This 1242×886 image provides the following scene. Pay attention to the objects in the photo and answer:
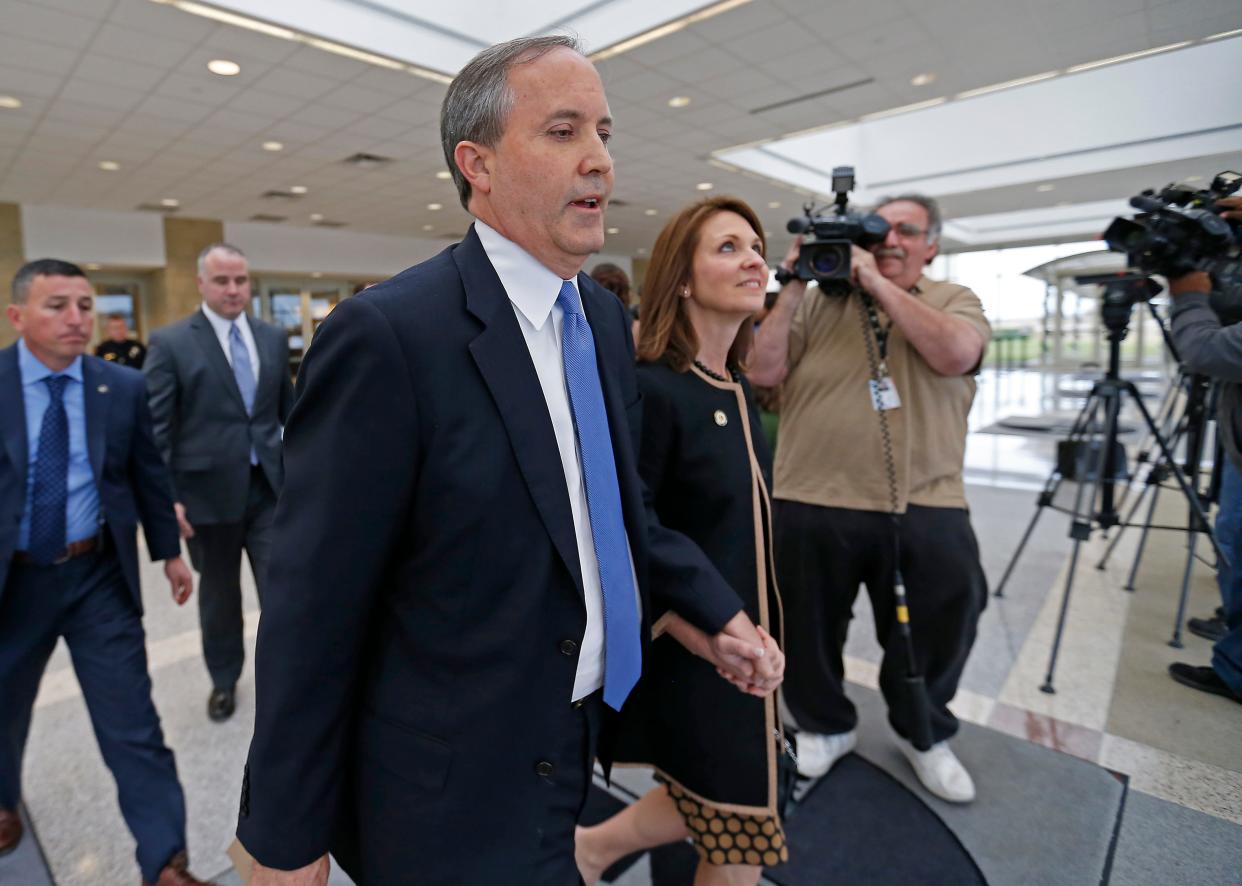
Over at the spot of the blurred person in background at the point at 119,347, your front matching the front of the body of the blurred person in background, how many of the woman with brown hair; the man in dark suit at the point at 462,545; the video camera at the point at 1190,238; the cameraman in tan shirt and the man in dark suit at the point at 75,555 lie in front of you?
5

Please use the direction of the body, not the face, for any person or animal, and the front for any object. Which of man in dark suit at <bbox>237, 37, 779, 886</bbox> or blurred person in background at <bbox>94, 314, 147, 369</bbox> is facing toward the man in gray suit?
the blurred person in background

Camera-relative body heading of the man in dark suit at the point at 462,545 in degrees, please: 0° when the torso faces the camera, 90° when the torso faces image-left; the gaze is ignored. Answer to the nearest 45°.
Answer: approximately 315°

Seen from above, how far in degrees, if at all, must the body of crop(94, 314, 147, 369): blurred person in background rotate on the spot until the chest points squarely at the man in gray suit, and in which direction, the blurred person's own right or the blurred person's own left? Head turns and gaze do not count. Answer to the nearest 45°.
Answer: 0° — they already face them

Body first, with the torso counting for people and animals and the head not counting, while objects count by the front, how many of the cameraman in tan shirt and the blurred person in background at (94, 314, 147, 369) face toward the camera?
2

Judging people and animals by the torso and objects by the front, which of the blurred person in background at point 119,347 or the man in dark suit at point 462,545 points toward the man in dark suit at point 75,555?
the blurred person in background

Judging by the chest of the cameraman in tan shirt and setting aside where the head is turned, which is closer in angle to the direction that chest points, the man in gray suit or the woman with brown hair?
the woman with brown hair

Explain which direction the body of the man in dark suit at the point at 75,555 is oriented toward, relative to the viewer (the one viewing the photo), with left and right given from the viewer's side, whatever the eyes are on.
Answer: facing the viewer and to the right of the viewer

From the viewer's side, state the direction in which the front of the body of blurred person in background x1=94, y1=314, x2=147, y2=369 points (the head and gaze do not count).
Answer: toward the camera

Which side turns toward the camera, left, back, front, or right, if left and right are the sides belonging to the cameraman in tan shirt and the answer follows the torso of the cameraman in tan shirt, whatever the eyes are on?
front

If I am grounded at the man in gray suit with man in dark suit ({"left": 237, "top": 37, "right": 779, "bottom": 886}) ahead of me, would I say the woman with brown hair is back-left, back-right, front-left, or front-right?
front-left

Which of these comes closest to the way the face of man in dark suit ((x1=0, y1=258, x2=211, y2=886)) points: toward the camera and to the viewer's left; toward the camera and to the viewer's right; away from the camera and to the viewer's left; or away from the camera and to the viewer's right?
toward the camera and to the viewer's right

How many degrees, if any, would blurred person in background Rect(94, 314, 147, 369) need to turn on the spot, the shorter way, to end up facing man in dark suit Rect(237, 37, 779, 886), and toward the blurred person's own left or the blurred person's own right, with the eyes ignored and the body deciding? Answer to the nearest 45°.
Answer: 0° — they already face them
